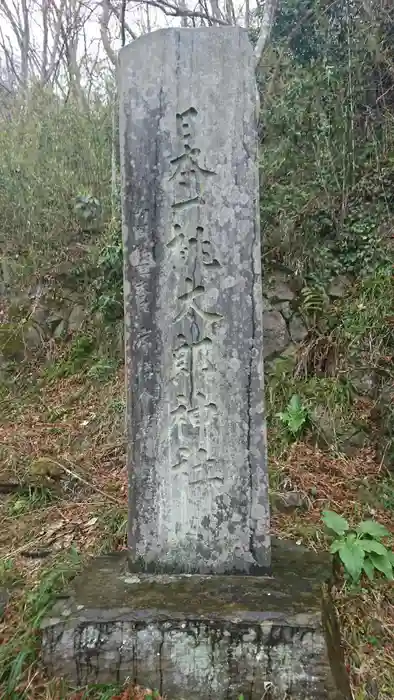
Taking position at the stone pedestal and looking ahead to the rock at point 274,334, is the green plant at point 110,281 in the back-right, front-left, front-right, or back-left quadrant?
front-left

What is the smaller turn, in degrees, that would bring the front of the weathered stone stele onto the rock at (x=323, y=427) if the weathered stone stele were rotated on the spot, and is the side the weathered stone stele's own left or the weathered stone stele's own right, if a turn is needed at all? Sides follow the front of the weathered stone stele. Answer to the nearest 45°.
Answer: approximately 135° to the weathered stone stele's own left

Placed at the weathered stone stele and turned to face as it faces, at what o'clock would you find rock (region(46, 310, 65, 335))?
The rock is roughly at 5 o'clock from the weathered stone stele.

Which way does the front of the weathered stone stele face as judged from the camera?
facing the viewer

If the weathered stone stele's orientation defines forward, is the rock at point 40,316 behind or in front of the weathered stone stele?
behind

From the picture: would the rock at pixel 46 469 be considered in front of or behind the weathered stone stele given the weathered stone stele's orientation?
behind

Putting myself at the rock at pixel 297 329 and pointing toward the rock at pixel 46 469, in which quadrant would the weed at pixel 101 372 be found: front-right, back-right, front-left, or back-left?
front-right

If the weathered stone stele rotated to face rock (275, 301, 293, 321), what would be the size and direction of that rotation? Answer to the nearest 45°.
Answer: approximately 180°

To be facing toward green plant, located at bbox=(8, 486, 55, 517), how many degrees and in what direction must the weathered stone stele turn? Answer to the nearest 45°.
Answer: approximately 135° to its right

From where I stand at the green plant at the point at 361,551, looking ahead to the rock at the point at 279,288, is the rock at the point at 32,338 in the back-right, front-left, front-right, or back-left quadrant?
front-left

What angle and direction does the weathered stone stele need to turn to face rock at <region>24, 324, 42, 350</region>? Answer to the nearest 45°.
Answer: approximately 135° to its right
